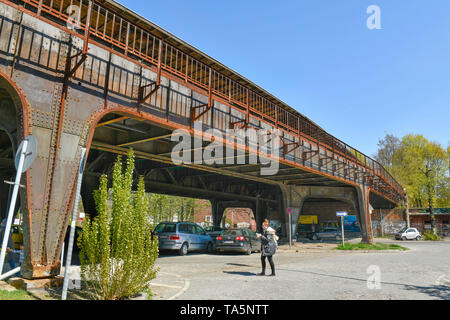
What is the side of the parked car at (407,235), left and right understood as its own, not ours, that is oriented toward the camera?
left

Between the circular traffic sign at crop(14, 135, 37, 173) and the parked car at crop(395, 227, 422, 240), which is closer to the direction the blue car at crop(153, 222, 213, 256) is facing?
the parked car

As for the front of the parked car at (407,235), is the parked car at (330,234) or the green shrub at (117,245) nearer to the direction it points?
the parked car

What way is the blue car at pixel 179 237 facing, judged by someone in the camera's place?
facing away from the viewer and to the right of the viewer

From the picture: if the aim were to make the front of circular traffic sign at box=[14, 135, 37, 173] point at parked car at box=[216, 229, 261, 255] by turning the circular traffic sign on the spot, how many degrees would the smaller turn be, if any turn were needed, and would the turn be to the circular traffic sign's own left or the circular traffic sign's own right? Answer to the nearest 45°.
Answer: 0° — it already faces it

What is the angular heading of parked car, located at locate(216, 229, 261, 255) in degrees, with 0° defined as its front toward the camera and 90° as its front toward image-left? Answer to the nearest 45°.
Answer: approximately 225°

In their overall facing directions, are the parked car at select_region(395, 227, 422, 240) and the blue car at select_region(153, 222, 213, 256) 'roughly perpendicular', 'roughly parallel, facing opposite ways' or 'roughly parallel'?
roughly perpendicular
